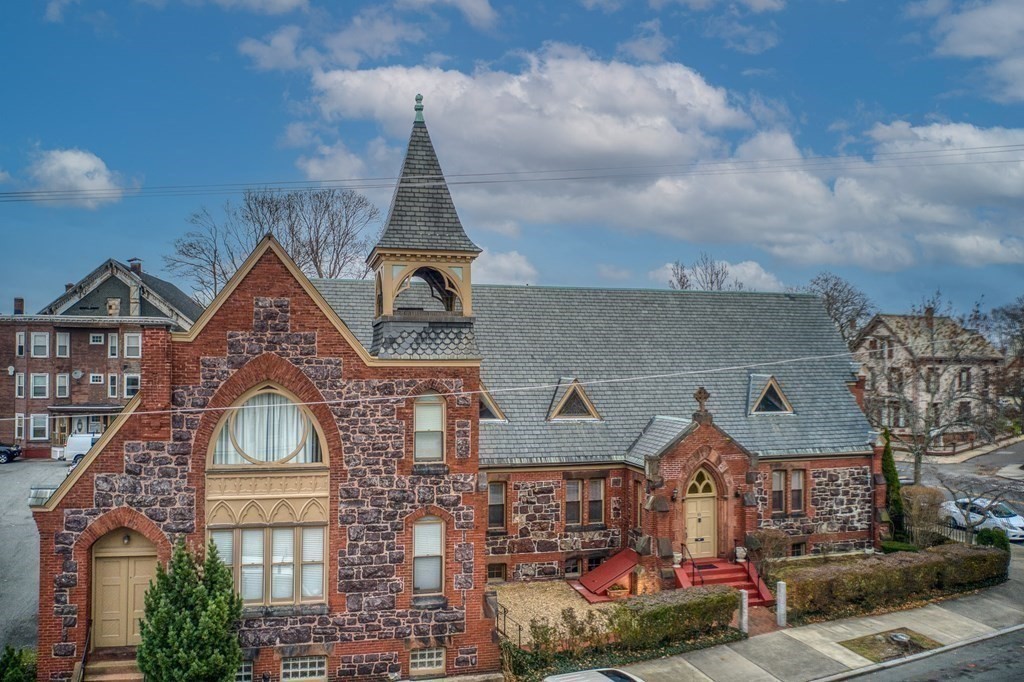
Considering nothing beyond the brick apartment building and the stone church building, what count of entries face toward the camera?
2

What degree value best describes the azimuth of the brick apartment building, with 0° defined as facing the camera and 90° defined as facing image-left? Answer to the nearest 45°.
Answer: approximately 0°

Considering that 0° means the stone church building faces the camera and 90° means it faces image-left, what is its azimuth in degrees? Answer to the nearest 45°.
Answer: approximately 0°
